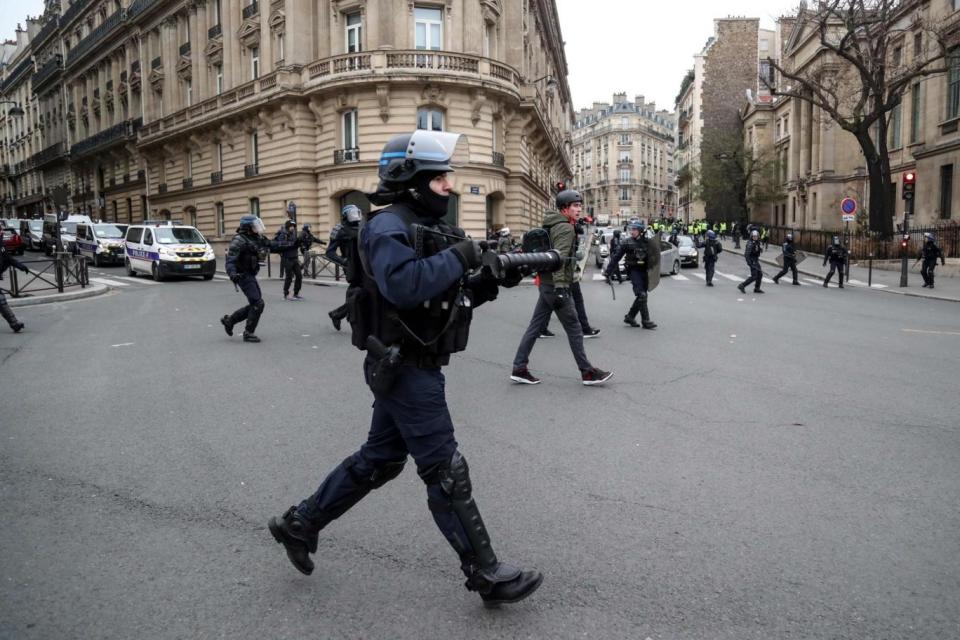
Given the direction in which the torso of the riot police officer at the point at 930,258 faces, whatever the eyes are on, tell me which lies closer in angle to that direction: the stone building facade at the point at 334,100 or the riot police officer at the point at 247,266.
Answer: the riot police officer

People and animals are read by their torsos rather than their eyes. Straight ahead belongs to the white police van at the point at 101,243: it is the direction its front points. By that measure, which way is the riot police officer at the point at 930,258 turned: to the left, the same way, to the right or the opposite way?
to the right

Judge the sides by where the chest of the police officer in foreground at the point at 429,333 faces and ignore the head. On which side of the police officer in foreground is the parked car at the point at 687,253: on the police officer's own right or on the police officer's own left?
on the police officer's own left

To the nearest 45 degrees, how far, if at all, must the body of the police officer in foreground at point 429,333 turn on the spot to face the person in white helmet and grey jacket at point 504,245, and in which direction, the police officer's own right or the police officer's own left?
approximately 90° to the police officer's own left

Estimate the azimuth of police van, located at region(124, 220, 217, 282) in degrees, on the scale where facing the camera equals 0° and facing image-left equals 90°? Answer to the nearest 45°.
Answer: approximately 315°
